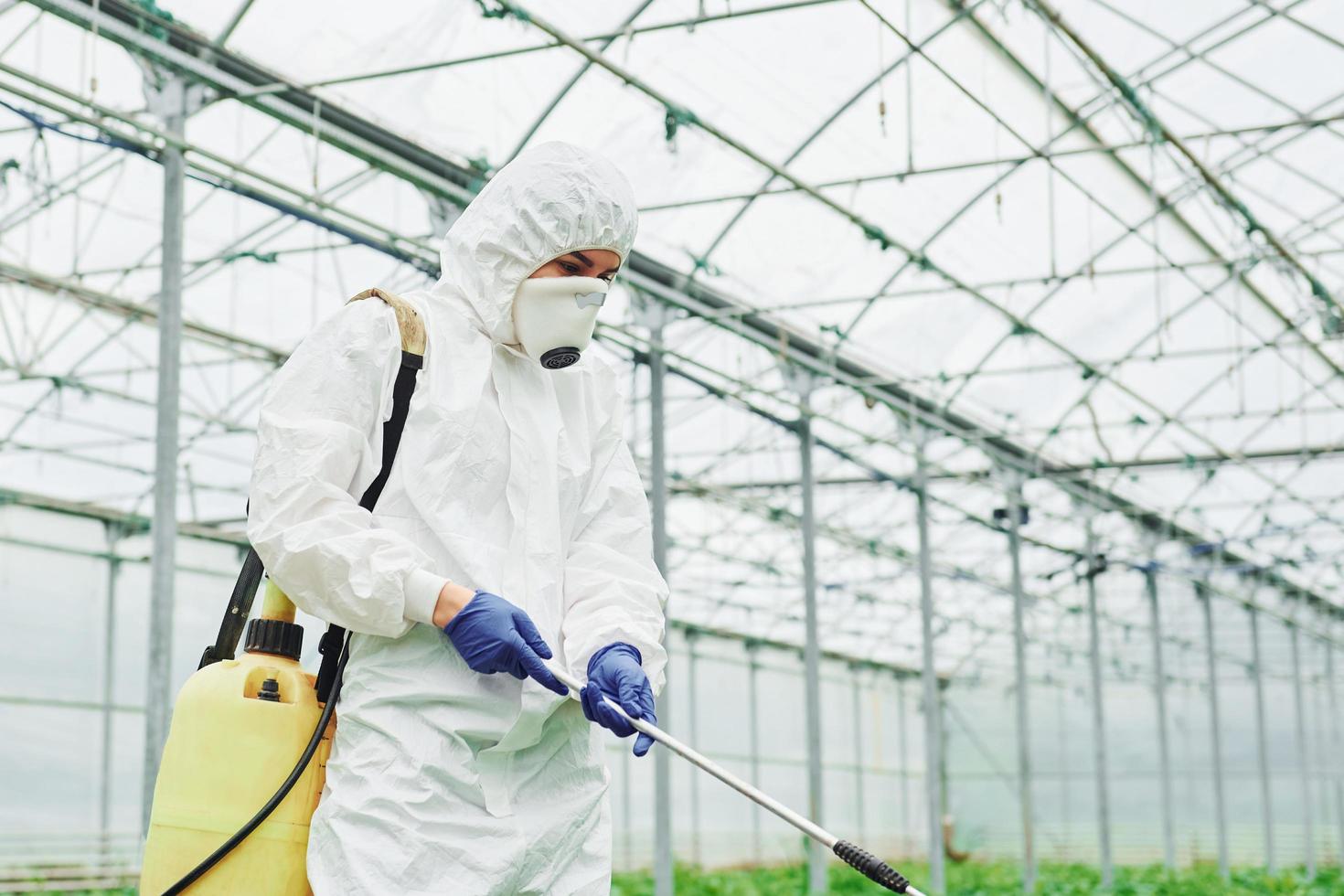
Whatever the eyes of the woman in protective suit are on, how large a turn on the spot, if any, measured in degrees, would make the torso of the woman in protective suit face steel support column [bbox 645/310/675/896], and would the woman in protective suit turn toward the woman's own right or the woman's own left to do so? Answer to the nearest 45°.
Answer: approximately 135° to the woman's own left

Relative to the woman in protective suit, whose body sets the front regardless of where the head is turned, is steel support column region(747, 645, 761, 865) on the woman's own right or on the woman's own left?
on the woman's own left

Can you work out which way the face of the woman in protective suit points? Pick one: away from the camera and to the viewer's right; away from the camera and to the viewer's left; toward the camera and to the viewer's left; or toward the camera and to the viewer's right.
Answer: toward the camera and to the viewer's right

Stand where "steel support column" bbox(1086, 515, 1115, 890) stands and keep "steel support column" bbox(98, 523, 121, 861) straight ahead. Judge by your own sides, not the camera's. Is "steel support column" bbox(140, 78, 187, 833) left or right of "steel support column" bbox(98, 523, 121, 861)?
left

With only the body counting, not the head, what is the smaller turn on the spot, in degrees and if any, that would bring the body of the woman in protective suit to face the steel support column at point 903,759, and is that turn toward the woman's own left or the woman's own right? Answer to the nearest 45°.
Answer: approximately 135° to the woman's own left

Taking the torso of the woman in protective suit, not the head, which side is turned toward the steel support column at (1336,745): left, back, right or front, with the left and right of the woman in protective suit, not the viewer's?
left

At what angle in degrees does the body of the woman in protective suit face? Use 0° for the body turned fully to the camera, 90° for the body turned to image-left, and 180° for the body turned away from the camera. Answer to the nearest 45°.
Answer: approximately 315°

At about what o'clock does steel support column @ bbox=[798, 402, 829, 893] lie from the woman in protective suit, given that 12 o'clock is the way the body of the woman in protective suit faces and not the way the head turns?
The steel support column is roughly at 8 o'clock from the woman in protective suit.

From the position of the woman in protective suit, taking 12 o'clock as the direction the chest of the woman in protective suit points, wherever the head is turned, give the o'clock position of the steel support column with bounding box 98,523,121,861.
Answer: The steel support column is roughly at 7 o'clock from the woman in protective suit.
